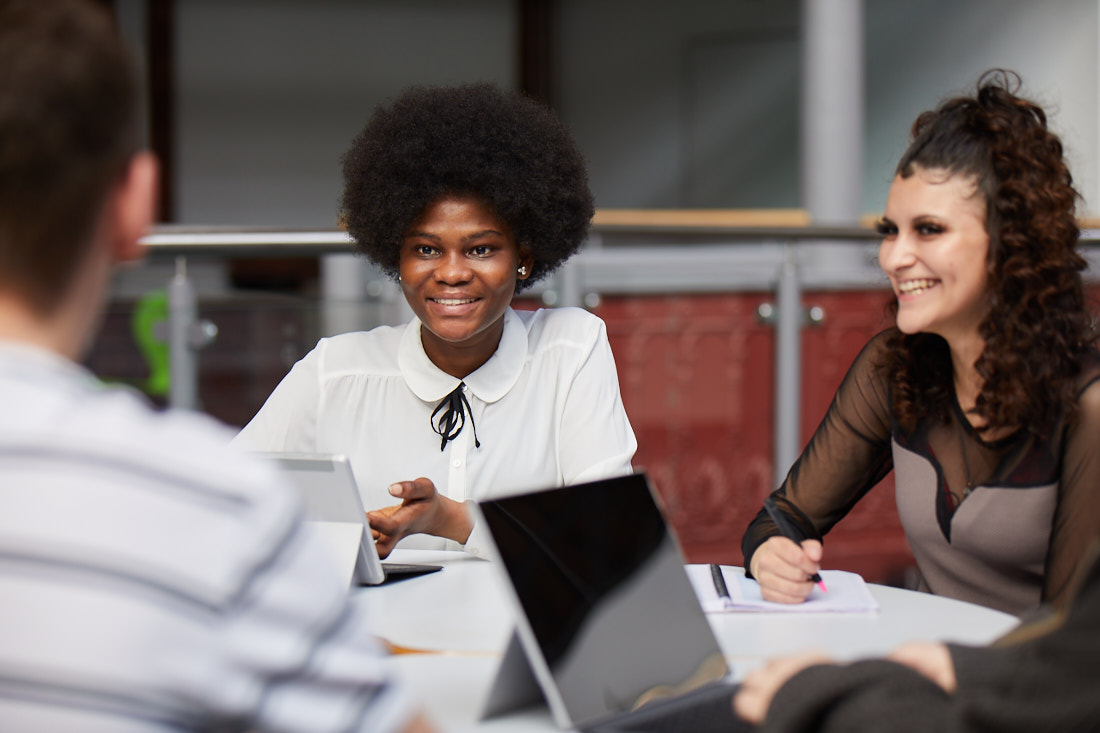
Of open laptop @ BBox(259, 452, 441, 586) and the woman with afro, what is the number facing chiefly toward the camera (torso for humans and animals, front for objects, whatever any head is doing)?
1

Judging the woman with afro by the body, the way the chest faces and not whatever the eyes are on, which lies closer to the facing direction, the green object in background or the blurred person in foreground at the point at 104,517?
the blurred person in foreground

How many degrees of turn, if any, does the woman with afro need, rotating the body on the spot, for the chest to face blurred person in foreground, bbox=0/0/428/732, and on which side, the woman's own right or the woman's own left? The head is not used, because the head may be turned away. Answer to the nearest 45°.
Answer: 0° — they already face them

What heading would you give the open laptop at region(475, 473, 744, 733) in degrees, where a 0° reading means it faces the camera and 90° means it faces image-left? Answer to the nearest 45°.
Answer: approximately 315°

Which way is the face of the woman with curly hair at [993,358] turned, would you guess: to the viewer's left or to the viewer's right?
to the viewer's left

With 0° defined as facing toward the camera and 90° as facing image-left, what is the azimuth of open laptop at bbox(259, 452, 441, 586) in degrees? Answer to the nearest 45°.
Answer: approximately 225°

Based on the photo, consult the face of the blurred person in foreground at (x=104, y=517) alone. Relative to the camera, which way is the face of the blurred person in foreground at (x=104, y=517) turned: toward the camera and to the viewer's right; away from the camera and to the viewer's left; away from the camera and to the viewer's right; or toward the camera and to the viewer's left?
away from the camera and to the viewer's right

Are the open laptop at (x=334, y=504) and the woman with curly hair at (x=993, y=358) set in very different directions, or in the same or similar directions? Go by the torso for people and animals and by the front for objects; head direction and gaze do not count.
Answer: very different directions

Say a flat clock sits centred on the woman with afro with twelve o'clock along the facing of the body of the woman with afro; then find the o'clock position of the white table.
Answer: The white table is roughly at 12 o'clock from the woman with afro.
